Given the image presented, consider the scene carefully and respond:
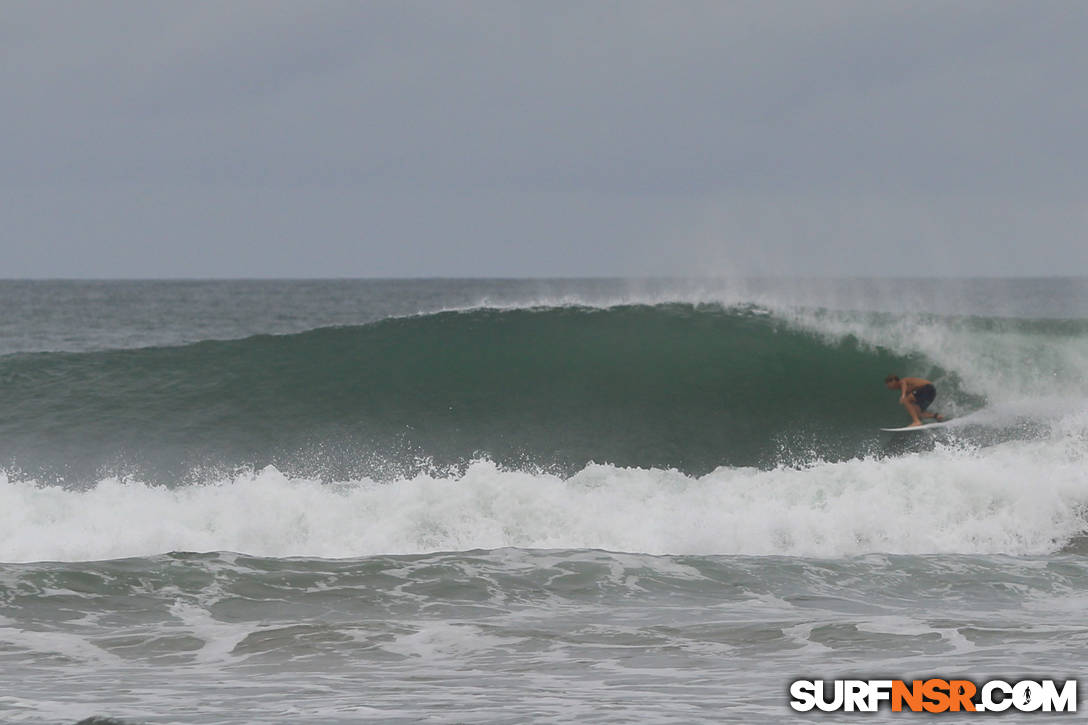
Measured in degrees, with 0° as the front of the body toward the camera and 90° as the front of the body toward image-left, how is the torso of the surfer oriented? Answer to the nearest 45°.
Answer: approximately 90°
